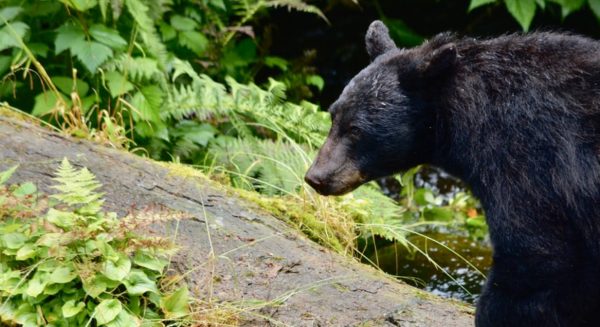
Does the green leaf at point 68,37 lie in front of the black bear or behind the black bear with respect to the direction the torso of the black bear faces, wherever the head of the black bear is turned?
in front

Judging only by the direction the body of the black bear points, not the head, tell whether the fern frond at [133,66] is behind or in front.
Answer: in front

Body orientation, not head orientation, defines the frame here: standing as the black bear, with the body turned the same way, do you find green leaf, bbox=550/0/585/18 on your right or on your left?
on your right

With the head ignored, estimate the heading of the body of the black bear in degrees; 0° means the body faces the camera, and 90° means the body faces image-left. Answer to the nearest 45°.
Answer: approximately 90°

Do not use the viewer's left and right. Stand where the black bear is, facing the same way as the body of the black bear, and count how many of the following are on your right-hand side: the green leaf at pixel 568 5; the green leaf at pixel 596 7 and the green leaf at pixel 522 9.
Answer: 3

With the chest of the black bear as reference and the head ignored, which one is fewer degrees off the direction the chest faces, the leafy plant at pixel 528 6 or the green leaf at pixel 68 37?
the green leaf

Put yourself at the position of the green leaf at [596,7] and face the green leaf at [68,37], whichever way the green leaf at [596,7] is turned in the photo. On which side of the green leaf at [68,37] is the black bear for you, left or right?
left

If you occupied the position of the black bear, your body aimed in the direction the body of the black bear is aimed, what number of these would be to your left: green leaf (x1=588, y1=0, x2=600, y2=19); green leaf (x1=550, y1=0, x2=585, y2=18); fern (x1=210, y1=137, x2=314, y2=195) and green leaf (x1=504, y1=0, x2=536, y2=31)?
0

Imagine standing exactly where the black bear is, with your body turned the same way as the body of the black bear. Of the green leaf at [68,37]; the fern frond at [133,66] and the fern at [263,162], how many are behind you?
0

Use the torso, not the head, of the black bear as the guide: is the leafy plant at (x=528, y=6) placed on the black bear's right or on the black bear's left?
on the black bear's right

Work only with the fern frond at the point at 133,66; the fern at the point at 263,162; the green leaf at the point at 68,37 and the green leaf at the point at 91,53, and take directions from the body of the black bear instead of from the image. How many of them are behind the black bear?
0

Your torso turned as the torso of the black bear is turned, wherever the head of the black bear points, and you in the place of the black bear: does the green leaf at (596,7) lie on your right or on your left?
on your right

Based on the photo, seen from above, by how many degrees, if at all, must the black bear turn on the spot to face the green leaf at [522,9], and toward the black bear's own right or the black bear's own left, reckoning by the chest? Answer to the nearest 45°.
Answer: approximately 90° to the black bear's own right

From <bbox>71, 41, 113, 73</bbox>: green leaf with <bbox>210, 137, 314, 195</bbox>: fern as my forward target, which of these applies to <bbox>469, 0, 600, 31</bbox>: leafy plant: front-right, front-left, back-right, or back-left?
front-left
